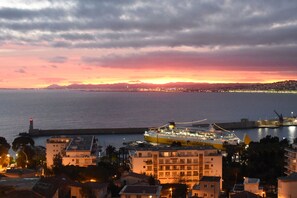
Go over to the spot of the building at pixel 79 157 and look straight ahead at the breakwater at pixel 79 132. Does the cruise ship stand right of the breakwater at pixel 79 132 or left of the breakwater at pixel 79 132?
right

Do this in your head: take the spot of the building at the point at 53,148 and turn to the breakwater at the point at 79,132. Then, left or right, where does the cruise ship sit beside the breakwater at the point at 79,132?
right

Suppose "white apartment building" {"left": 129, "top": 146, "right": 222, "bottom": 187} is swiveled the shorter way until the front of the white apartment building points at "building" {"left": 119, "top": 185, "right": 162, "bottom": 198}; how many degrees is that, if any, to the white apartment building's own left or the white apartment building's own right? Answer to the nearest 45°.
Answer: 0° — it already faces it

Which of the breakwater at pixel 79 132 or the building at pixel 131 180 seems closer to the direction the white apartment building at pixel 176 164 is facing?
the building

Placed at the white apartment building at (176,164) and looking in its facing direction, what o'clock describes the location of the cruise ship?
The cruise ship is roughly at 6 o'clock from the white apartment building.

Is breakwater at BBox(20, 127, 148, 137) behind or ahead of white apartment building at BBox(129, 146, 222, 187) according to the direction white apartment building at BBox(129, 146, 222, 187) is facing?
behind
